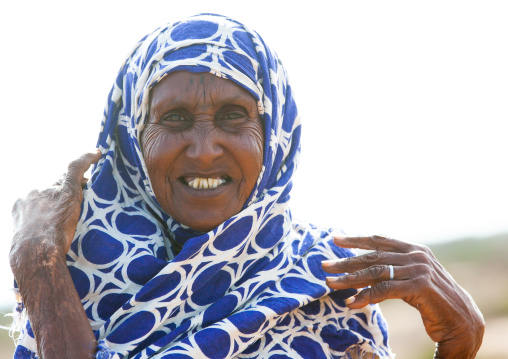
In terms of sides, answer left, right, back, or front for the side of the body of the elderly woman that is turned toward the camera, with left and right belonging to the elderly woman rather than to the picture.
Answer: front

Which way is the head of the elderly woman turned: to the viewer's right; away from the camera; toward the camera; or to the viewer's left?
toward the camera
